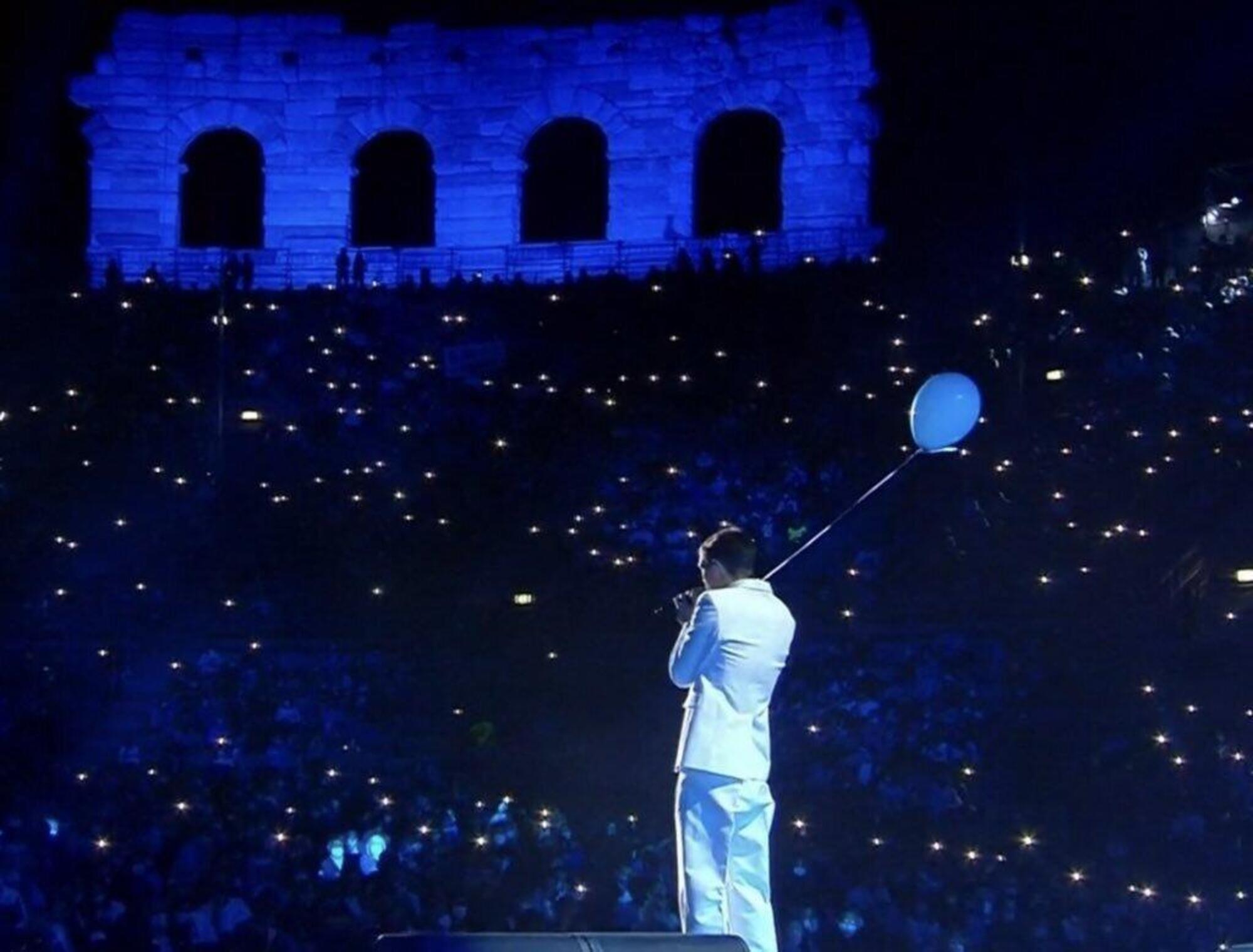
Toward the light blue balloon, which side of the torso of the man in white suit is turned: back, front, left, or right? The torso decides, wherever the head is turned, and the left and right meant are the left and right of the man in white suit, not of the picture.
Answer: right

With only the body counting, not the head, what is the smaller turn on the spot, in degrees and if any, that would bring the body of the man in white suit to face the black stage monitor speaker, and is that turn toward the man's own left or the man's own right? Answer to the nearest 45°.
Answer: approximately 135° to the man's own left

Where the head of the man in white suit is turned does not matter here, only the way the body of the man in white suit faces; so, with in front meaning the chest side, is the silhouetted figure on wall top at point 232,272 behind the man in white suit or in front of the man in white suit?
in front

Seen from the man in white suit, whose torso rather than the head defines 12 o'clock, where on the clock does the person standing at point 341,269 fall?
The person standing is roughly at 1 o'clock from the man in white suit.

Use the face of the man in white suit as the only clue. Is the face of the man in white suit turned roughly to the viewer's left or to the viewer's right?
to the viewer's left

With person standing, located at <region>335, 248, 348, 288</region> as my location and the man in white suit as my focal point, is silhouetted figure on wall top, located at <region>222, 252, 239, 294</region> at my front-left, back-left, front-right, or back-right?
back-right

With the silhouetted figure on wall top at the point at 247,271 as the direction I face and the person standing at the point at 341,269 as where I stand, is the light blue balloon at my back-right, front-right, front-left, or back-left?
back-left

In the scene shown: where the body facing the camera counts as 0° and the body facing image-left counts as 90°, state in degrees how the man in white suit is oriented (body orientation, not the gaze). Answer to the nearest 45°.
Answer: approximately 135°

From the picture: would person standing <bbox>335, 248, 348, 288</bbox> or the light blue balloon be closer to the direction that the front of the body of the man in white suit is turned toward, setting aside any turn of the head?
the person standing

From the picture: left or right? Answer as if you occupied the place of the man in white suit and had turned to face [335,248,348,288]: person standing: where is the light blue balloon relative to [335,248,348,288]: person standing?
right

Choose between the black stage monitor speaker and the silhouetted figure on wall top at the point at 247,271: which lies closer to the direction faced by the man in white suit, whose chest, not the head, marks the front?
the silhouetted figure on wall top
